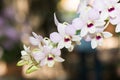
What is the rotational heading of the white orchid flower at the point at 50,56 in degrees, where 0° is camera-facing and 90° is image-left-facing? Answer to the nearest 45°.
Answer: approximately 0°

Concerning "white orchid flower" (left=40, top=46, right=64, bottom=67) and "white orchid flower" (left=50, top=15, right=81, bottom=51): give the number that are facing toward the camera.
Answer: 2

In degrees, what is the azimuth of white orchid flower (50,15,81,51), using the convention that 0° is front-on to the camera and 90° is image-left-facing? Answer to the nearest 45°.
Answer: approximately 0°
